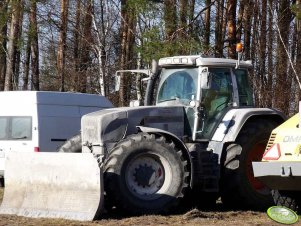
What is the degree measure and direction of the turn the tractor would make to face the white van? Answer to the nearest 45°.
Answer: approximately 90° to its right

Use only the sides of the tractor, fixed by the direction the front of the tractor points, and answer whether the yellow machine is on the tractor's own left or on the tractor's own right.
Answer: on the tractor's own left

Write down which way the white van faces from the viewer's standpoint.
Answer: facing away from the viewer and to the right of the viewer

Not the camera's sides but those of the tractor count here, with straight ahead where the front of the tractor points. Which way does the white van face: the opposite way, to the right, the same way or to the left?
the opposite way

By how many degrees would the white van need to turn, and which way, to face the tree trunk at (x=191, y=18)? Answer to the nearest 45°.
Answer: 0° — it already faces it

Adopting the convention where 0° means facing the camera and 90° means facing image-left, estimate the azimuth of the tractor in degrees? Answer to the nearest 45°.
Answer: approximately 45°

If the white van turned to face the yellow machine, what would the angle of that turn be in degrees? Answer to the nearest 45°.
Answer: approximately 90° to its right

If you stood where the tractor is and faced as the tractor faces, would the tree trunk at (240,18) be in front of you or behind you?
behind
